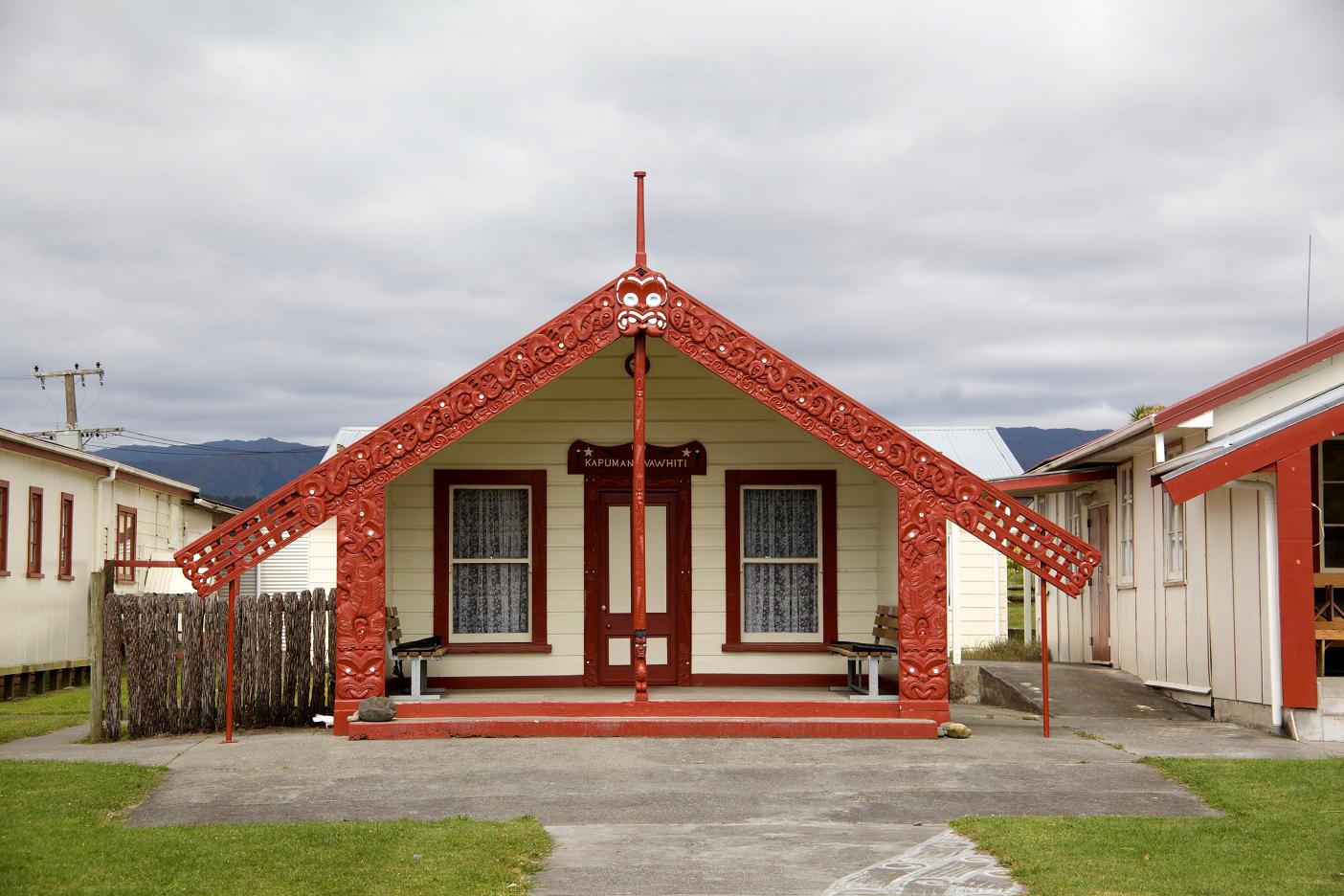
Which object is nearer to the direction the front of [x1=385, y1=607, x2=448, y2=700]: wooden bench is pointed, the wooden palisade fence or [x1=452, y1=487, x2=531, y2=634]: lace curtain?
the lace curtain

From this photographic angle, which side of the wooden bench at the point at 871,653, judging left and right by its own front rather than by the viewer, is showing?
left

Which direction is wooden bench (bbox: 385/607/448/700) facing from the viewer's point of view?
to the viewer's right

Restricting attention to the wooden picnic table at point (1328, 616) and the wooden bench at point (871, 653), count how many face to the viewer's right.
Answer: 0

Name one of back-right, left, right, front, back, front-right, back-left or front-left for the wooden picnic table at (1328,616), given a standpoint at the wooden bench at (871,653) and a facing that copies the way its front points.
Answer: back

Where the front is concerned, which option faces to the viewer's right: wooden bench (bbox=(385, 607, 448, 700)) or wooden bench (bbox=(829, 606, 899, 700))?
wooden bench (bbox=(385, 607, 448, 700))

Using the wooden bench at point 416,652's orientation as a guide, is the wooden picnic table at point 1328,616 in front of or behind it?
in front
